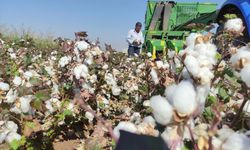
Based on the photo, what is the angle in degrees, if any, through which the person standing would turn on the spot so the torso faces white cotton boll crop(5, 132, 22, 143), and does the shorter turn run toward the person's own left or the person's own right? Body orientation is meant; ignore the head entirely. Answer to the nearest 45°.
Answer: approximately 45° to the person's own right

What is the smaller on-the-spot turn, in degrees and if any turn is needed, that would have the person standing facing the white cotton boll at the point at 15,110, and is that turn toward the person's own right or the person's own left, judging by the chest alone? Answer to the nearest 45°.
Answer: approximately 45° to the person's own right

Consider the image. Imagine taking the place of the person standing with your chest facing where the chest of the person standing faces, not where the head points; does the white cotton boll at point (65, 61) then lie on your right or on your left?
on your right

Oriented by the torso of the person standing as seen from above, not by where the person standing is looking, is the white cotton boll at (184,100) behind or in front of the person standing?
in front

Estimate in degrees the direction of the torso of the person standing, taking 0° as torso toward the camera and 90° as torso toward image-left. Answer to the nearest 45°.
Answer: approximately 315°

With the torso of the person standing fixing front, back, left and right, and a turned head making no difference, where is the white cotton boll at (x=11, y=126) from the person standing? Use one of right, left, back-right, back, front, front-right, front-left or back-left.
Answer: front-right

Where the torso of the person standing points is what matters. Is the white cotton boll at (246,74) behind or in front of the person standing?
in front

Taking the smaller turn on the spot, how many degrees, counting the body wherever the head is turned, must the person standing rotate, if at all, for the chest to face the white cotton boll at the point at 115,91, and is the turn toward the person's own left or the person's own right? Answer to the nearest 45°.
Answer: approximately 45° to the person's own right

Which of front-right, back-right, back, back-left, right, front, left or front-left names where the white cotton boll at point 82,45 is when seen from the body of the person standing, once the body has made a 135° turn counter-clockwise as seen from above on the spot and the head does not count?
back
